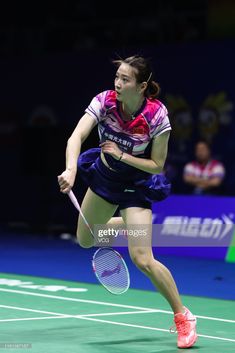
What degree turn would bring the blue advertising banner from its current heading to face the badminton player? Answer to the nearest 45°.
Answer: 0° — it already faces them

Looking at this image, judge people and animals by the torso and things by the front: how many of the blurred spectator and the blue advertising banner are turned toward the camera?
2

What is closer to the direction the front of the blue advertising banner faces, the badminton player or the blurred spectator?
the badminton player

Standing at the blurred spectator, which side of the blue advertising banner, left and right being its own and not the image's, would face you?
back

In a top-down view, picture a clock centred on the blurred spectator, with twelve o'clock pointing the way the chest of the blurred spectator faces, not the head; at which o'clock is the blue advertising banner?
The blue advertising banner is roughly at 12 o'clock from the blurred spectator.

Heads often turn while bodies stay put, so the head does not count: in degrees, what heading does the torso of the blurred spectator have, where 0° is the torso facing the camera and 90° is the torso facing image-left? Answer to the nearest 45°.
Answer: approximately 0°

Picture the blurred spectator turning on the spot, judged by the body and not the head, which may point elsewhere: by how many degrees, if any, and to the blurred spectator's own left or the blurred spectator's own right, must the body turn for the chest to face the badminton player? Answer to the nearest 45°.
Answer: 0° — they already face them
